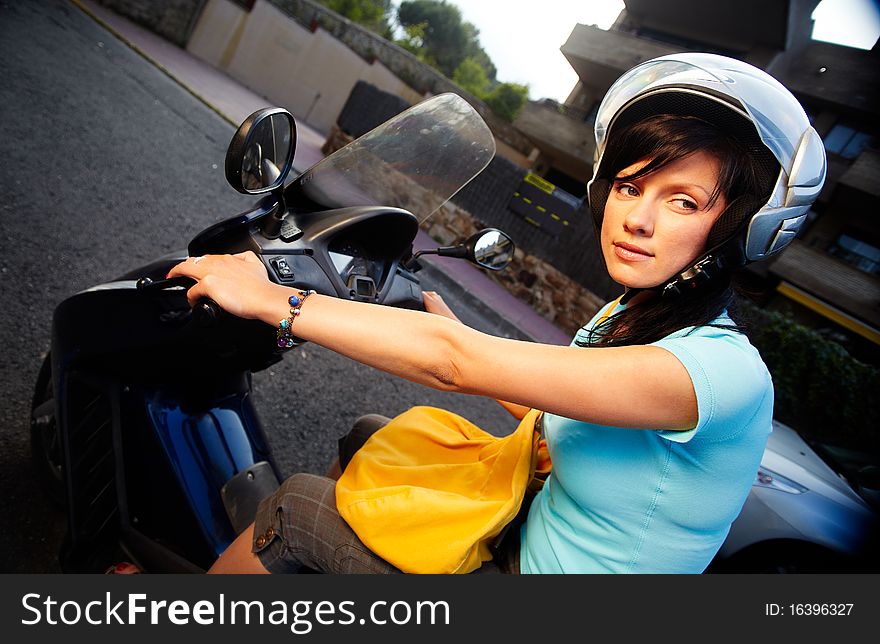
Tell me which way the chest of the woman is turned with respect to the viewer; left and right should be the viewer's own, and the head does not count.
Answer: facing to the left of the viewer

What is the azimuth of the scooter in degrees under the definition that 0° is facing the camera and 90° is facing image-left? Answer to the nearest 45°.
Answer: approximately 135°

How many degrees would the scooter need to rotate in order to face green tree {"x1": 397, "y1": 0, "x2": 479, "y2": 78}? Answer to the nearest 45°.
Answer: approximately 45° to its right

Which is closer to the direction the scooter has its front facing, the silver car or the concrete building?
the concrete building

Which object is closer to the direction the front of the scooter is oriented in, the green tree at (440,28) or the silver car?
the green tree

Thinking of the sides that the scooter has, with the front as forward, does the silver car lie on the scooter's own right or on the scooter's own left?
on the scooter's own right
